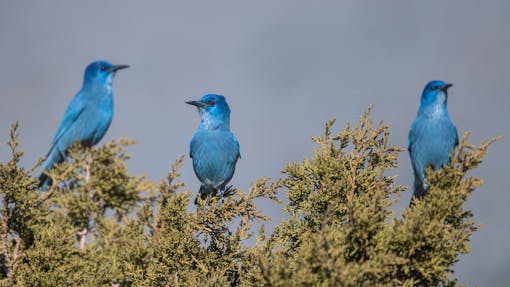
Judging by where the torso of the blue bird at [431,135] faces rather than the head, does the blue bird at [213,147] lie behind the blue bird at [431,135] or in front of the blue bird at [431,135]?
behind

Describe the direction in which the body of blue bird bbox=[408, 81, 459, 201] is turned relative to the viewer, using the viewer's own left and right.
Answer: facing the viewer and to the right of the viewer

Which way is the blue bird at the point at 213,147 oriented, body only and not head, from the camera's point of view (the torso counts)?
toward the camera

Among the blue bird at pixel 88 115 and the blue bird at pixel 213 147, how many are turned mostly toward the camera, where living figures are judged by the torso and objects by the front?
1

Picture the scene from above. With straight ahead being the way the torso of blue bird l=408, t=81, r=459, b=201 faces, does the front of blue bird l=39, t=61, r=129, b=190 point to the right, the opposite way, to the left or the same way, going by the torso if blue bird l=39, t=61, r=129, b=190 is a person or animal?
to the left

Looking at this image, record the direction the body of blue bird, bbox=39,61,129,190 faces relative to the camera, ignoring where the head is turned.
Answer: to the viewer's right

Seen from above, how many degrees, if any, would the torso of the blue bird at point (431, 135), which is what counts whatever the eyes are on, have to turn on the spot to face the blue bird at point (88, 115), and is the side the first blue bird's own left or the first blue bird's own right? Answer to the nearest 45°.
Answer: approximately 135° to the first blue bird's own right

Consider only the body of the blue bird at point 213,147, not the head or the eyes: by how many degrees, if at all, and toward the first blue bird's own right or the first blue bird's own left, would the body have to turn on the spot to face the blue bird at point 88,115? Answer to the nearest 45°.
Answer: approximately 45° to the first blue bird's own right

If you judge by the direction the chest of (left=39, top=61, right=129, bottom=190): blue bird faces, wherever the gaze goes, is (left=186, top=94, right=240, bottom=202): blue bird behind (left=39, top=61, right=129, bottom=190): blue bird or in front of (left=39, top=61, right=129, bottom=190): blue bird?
in front
